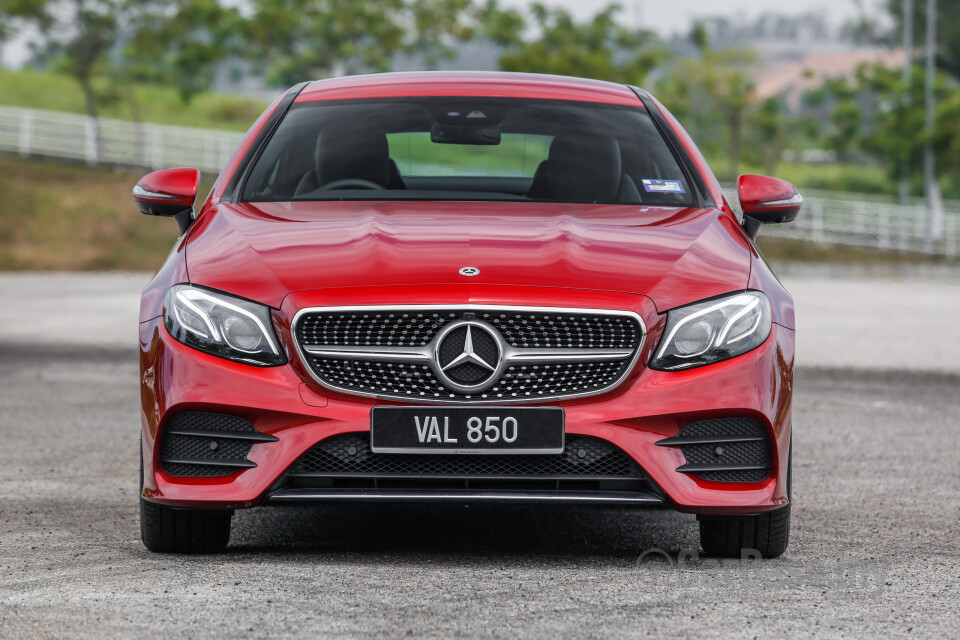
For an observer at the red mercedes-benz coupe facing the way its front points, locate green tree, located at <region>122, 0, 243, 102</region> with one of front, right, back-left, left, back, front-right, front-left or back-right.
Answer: back

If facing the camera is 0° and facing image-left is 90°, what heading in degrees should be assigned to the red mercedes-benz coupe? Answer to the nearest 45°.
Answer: approximately 0°

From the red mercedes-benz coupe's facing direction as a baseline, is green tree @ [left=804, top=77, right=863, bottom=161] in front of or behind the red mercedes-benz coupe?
behind

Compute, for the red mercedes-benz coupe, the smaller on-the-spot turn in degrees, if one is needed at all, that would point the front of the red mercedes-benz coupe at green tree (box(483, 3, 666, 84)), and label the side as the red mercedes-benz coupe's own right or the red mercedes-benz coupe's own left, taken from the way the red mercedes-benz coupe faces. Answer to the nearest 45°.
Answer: approximately 180°

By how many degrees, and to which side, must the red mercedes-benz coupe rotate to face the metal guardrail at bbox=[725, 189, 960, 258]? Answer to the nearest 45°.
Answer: approximately 180°

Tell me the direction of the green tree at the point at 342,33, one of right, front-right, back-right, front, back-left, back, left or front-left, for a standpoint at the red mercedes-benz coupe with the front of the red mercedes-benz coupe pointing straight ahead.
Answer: back

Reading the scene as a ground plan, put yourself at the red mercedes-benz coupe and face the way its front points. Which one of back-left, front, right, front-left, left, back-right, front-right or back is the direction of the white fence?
back

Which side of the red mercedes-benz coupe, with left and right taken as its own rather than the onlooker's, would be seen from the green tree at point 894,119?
back
